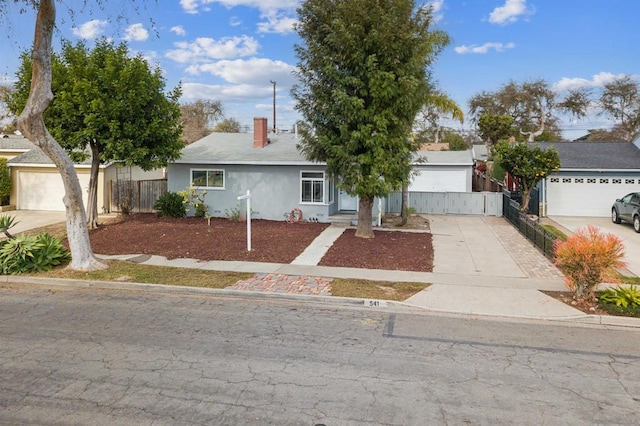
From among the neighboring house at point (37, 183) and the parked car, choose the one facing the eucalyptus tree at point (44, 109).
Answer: the neighboring house

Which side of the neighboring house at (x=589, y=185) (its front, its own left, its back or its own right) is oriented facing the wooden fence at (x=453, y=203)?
right

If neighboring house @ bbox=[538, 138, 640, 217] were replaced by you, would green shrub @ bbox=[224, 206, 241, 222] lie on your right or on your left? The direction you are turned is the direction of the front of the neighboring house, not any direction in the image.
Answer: on your right

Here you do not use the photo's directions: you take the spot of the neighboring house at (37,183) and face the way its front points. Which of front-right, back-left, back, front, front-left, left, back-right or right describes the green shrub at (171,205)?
front-left

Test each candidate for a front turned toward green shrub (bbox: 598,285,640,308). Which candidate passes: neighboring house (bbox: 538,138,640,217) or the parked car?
the neighboring house

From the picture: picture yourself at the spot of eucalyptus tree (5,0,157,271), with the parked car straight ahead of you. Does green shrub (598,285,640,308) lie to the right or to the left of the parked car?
right
